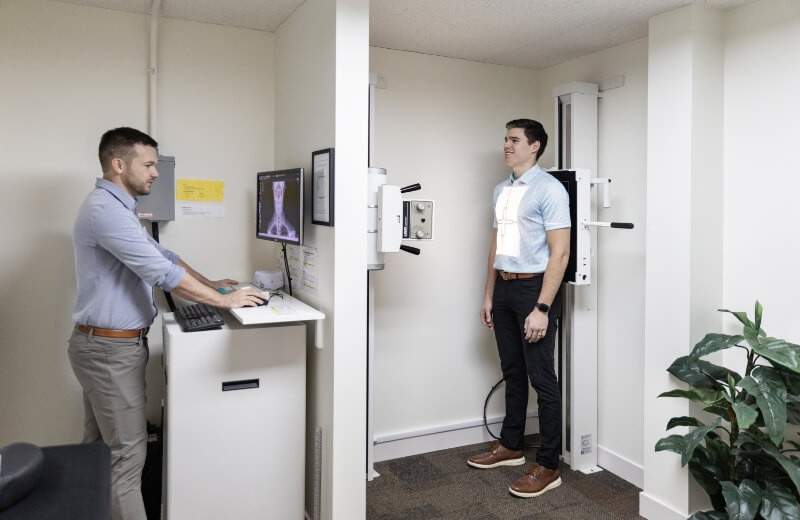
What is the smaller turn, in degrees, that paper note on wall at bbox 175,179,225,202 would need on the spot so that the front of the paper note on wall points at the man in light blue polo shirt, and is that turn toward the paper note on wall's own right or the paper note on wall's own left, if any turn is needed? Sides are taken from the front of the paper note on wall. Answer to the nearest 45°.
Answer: approximately 90° to the paper note on wall's own left

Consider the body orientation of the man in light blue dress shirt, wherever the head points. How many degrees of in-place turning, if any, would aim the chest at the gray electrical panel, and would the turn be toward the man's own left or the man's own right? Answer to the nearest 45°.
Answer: approximately 90° to the man's own left

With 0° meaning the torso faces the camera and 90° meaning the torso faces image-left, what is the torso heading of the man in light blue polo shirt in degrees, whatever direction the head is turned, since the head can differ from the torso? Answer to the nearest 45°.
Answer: approximately 45°

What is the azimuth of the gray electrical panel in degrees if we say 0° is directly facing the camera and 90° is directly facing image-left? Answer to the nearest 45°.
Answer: approximately 0°

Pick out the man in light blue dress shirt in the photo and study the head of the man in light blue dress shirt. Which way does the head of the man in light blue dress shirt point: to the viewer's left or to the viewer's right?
to the viewer's right

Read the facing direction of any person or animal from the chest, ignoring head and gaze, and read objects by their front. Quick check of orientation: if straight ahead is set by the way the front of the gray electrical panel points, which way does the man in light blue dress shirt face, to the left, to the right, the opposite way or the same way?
to the left

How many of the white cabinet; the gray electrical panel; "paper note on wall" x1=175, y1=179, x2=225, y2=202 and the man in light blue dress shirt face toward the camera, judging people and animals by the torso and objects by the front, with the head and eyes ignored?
3
